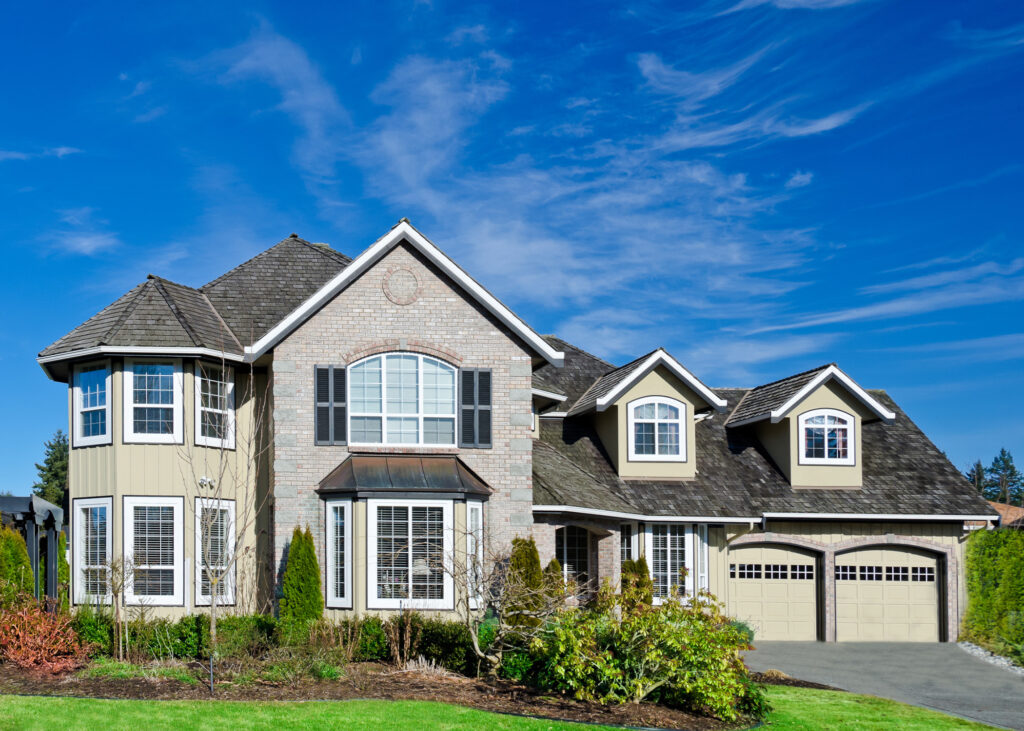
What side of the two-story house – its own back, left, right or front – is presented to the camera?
front

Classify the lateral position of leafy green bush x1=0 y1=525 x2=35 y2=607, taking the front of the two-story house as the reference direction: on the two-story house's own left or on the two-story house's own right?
on the two-story house's own right

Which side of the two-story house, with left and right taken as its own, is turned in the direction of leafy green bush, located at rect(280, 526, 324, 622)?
front

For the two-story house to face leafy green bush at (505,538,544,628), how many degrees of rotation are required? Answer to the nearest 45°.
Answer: approximately 45° to its left

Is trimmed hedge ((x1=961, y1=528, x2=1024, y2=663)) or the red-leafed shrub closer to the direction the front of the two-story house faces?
the red-leafed shrub

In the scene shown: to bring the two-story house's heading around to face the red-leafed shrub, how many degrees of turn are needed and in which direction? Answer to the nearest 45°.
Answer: approximately 45° to its right

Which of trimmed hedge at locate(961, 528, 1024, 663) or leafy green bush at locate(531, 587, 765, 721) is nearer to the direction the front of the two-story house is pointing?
the leafy green bush
